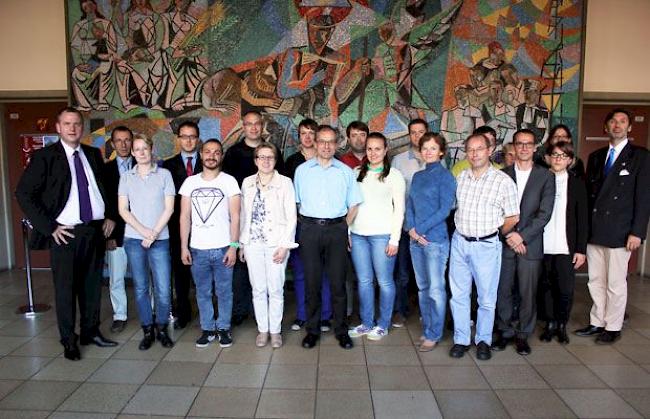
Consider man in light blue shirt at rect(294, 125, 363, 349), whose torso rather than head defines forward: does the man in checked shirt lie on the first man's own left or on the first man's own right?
on the first man's own left

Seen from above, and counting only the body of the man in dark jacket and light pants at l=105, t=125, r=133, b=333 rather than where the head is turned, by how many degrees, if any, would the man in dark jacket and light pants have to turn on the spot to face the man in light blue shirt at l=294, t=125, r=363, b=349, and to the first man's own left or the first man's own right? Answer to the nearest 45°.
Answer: approximately 45° to the first man's own left

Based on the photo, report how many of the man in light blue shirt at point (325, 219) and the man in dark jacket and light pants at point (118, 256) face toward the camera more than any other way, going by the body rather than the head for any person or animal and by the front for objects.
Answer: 2

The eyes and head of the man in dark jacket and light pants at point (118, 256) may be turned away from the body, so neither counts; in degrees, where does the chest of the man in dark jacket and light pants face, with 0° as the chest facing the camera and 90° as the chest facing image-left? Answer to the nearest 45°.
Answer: approximately 0°

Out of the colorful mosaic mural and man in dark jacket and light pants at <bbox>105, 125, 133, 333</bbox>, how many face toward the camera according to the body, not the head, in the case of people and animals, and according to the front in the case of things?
2

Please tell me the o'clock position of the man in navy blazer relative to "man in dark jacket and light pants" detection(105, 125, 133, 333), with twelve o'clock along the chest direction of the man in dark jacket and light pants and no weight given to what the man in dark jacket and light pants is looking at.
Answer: The man in navy blazer is roughly at 10 o'clock from the man in dark jacket and light pants.

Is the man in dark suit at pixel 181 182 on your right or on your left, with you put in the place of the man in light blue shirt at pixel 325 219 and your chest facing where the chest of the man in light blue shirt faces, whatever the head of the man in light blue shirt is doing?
on your right
